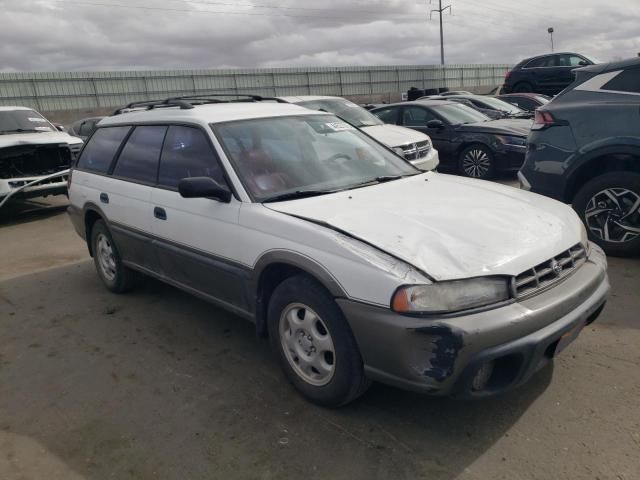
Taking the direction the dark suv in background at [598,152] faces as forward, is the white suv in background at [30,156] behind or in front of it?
behind

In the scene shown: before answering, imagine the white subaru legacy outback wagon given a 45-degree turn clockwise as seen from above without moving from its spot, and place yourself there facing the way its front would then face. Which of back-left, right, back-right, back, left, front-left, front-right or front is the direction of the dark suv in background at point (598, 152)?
back-left

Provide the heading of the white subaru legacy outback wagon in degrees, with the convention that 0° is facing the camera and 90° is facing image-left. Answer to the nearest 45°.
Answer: approximately 315°

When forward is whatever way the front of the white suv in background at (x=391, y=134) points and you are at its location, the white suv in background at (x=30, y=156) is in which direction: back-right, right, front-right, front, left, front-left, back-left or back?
back-right

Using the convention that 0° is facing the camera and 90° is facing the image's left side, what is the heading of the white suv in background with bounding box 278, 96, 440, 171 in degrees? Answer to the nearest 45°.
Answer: approximately 315°

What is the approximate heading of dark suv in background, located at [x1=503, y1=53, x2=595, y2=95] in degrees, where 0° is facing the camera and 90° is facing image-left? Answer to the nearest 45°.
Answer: approximately 270°

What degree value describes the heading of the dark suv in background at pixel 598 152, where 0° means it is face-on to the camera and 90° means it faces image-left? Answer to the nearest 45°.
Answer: approximately 270°

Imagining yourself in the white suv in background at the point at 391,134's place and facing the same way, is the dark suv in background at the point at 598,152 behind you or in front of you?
in front

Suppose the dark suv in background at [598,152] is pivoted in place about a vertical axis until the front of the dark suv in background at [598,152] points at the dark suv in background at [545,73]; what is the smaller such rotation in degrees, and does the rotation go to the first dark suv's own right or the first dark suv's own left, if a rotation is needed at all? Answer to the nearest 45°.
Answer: approximately 90° to the first dark suv's own left

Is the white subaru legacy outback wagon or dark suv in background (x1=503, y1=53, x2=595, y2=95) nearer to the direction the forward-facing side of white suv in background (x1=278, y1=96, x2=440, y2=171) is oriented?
the white subaru legacy outback wagon
